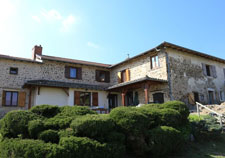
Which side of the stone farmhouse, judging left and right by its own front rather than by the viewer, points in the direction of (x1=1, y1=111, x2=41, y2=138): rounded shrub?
front

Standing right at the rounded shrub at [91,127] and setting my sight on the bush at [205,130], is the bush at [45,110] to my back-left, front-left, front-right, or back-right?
back-left

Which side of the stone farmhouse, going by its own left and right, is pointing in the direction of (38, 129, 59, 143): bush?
front

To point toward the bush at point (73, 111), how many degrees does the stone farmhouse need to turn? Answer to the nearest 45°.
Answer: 0° — it already faces it

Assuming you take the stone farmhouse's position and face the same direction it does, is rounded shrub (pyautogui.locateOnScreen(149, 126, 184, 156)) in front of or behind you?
in front

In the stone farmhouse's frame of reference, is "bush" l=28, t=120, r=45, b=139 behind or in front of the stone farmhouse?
in front

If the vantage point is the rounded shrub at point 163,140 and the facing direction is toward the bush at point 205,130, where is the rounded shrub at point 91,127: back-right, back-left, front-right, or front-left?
back-left

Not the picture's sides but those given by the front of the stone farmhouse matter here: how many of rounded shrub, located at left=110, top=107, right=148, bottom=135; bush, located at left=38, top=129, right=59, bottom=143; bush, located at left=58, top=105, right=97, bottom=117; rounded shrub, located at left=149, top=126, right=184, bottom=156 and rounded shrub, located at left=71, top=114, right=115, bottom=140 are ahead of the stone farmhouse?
5

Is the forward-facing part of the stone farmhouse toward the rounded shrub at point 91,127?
yes

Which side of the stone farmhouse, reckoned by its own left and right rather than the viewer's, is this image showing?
front

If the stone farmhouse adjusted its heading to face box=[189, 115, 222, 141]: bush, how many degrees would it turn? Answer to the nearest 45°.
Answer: approximately 45° to its left

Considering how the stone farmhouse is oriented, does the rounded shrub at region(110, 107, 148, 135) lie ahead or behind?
ahead
